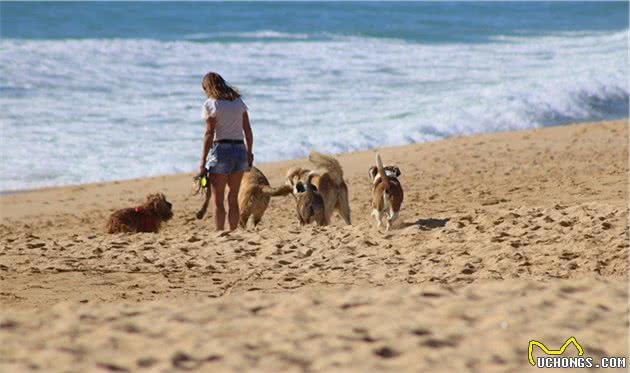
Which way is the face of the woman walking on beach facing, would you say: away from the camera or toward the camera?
away from the camera

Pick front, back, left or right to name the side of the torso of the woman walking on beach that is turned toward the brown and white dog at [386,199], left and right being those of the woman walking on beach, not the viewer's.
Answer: right

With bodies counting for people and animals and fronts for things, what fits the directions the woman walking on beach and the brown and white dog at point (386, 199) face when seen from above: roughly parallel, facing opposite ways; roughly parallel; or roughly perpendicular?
roughly parallel

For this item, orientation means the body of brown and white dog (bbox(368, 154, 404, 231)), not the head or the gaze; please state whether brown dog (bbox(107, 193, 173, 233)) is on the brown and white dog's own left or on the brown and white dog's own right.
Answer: on the brown and white dog's own left

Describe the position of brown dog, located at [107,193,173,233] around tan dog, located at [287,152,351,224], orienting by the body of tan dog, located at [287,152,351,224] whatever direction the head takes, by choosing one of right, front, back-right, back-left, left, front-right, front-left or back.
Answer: front-left

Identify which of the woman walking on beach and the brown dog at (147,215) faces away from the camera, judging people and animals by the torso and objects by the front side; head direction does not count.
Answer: the woman walking on beach

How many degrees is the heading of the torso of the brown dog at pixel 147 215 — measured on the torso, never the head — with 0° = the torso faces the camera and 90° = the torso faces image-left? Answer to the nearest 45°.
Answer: approximately 270°

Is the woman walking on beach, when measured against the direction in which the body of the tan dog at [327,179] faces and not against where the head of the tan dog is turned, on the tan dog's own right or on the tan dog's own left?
on the tan dog's own left

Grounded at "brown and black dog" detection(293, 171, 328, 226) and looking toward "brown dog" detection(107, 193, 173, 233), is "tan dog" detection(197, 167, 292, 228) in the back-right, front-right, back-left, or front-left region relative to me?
front-right

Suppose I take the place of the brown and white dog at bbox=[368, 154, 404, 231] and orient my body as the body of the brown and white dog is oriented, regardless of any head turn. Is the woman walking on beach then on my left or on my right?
on my left

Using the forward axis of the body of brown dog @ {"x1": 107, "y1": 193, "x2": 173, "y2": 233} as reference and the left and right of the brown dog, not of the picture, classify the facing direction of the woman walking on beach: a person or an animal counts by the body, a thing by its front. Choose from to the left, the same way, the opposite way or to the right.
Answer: to the left

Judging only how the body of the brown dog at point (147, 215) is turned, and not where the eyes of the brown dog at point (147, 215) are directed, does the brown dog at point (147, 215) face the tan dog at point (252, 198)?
yes

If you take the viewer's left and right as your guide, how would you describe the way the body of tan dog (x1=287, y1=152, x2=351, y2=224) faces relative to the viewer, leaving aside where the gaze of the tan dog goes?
facing away from the viewer and to the left of the viewer

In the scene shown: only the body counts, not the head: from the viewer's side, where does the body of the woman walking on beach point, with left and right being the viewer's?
facing away from the viewer

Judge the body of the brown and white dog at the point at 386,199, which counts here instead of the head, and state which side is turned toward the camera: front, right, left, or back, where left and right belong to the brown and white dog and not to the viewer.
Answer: back
